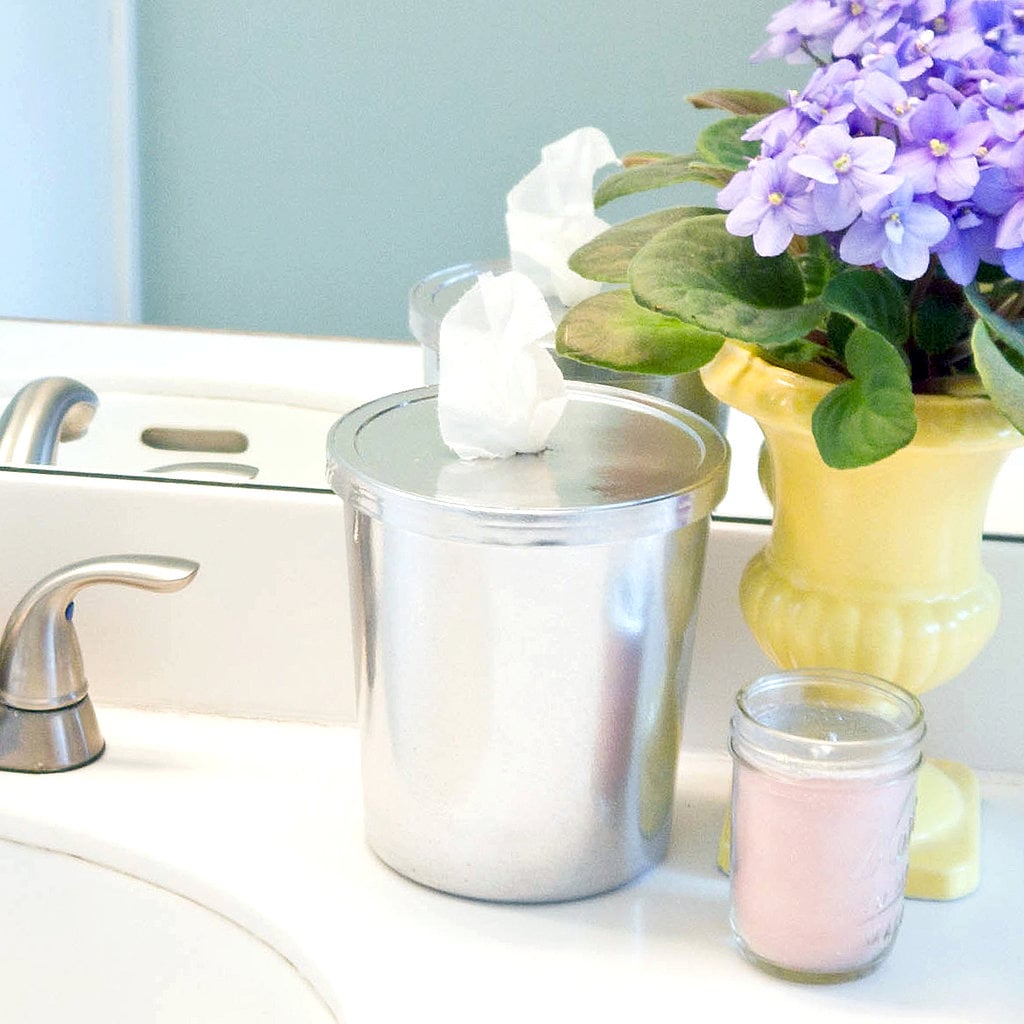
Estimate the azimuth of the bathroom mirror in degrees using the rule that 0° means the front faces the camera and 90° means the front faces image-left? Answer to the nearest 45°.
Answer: approximately 0°
